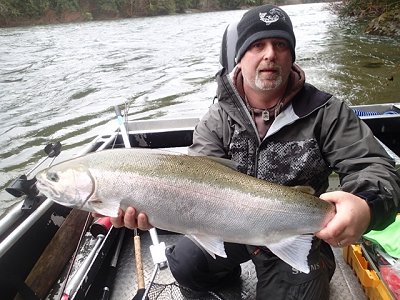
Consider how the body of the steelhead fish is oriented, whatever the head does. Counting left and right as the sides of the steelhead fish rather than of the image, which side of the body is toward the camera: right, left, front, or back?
left
